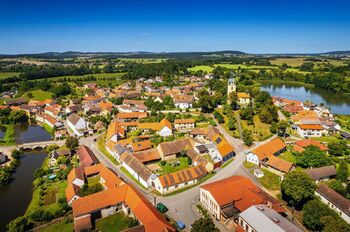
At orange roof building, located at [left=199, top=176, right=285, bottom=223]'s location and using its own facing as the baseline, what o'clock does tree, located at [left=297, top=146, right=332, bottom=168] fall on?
The tree is roughly at 6 o'clock from the orange roof building.

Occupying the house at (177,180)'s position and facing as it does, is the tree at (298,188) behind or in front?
in front

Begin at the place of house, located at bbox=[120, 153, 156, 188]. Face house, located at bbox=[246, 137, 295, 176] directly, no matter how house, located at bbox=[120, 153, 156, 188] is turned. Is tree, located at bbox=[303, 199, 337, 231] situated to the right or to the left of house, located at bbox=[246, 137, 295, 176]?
right

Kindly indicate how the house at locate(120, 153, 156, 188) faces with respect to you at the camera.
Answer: facing the viewer and to the left of the viewer

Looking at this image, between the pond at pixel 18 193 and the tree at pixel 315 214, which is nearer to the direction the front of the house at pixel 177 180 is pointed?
the tree

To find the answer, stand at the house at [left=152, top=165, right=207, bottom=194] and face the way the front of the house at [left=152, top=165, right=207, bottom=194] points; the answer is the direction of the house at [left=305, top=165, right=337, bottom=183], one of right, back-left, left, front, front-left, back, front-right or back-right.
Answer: front-left

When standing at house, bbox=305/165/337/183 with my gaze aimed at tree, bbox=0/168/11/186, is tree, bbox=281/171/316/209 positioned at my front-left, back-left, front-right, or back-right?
front-left

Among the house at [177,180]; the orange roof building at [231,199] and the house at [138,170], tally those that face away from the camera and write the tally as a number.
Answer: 0

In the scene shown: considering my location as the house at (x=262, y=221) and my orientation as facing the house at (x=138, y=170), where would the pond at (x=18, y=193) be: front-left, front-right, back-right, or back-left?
front-left

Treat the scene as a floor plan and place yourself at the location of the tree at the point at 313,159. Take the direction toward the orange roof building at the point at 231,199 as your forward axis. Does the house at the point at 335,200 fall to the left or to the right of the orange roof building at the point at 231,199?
left

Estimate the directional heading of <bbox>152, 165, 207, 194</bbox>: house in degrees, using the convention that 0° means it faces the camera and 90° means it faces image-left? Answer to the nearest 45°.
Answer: approximately 315°

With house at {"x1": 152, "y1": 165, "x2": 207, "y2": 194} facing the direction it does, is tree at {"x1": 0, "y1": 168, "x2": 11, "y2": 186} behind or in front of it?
behind

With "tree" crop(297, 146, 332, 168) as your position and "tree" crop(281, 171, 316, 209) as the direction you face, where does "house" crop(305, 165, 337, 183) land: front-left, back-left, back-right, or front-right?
front-left
